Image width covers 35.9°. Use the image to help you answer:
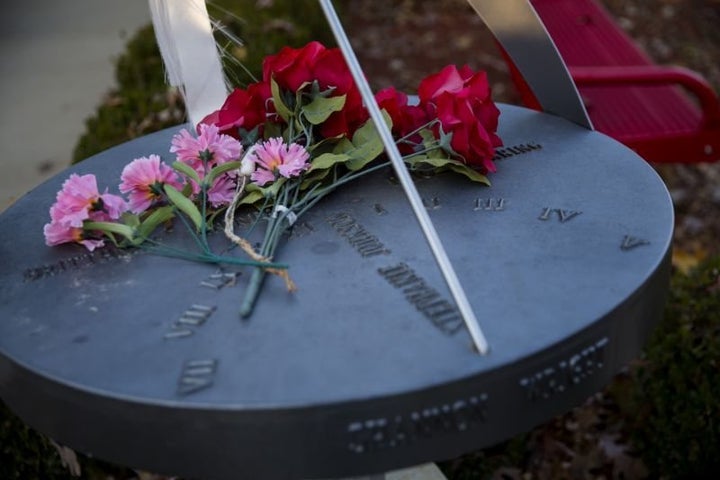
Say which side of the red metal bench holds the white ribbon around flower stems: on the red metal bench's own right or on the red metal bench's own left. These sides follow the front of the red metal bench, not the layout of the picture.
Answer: on the red metal bench's own right

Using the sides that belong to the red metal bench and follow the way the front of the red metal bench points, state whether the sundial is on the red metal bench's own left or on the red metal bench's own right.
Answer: on the red metal bench's own right

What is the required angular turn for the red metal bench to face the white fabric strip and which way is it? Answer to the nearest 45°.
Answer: approximately 135° to its right

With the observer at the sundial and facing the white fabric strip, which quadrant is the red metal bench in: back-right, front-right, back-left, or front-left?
front-right

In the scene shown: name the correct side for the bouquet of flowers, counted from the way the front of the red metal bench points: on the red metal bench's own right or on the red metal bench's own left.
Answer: on the red metal bench's own right

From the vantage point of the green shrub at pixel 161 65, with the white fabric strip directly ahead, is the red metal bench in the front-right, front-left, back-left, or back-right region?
front-left

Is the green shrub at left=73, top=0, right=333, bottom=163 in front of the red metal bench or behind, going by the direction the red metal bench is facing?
behind
